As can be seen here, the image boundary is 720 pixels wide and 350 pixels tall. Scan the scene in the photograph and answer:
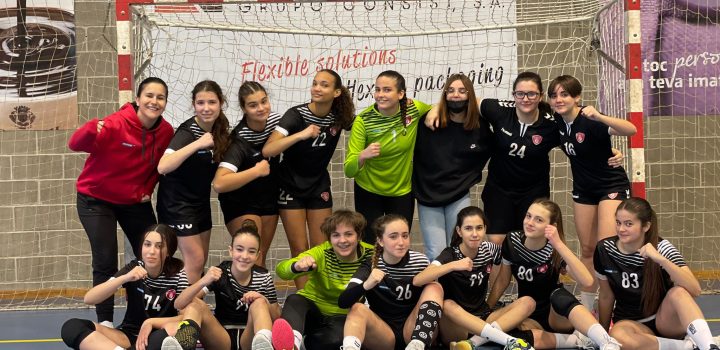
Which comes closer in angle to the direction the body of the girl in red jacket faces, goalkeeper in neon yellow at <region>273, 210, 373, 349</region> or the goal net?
the goalkeeper in neon yellow

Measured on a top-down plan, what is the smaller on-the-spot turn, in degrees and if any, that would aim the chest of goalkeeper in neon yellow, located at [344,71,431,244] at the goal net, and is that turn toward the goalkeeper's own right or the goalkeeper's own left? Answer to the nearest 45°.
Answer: approximately 180°

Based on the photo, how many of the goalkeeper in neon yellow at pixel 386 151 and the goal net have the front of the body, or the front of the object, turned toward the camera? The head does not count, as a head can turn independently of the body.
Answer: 2

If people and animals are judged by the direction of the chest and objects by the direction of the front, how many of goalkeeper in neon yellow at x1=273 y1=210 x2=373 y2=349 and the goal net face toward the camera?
2

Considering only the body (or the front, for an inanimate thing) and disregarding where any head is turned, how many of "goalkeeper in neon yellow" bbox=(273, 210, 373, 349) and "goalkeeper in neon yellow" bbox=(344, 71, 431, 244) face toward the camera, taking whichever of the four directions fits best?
2

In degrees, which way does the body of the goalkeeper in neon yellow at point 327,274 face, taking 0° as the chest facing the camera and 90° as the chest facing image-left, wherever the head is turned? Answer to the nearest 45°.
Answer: approximately 0°
